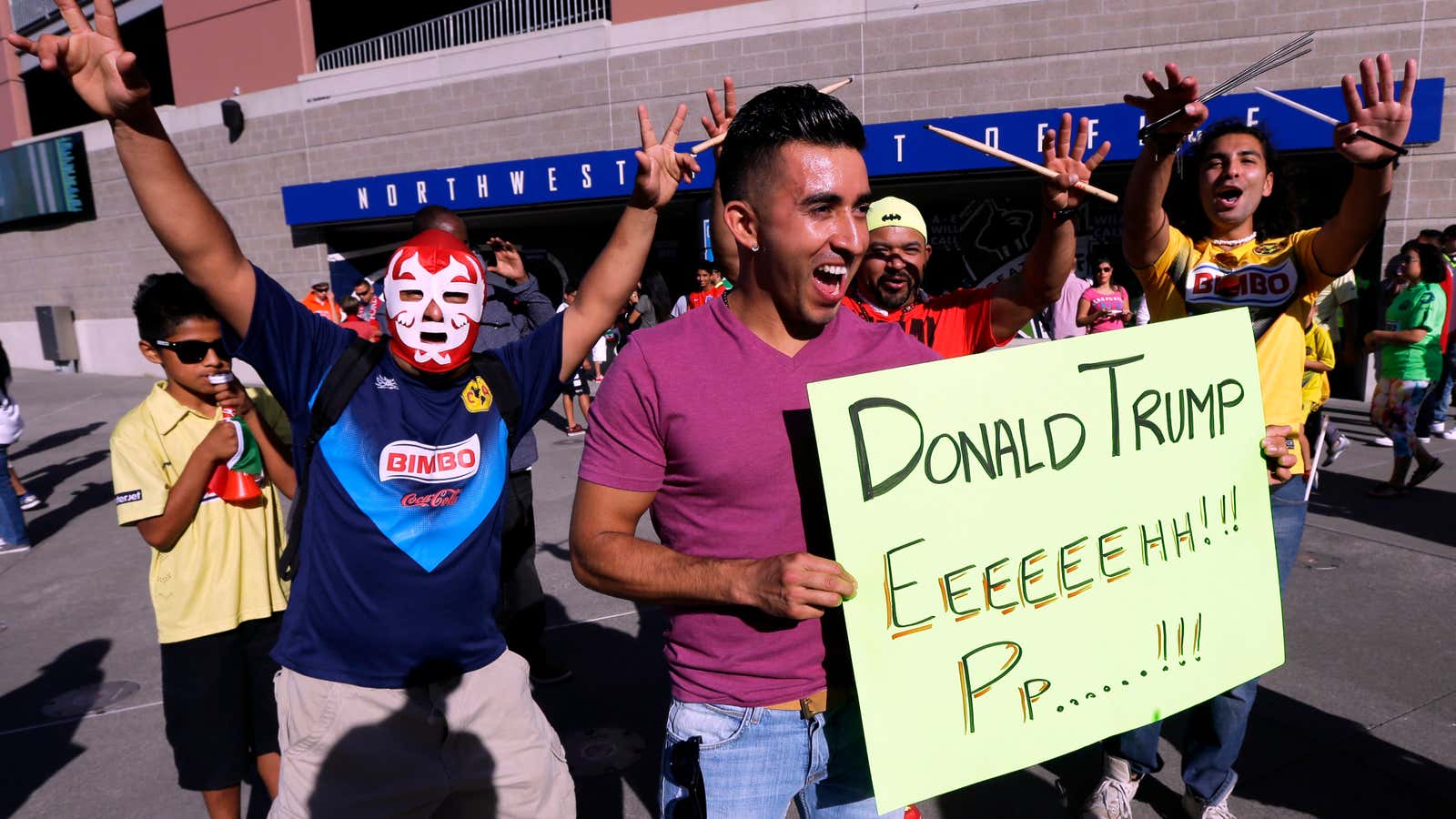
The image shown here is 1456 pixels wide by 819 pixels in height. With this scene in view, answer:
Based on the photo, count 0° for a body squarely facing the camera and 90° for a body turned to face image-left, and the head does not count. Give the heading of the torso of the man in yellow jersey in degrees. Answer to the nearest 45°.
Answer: approximately 0°

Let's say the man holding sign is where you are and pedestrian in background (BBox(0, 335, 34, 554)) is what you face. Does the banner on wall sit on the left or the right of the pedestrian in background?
right

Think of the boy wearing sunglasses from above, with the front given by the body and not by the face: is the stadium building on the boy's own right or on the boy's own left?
on the boy's own left

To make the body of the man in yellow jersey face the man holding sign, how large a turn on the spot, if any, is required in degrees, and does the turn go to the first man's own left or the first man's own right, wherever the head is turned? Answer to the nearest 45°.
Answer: approximately 45° to the first man's own right

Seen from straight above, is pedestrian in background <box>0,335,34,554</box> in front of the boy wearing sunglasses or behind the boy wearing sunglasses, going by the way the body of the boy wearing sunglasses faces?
behind

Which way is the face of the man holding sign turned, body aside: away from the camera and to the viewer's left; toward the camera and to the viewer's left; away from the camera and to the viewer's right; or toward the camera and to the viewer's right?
toward the camera and to the viewer's right

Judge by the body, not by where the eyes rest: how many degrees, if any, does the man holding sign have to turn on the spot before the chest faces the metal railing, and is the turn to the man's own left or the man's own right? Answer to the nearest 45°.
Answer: approximately 135° to the man's own left

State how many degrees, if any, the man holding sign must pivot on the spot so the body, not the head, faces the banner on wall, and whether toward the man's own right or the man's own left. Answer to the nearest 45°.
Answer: approximately 135° to the man's own left

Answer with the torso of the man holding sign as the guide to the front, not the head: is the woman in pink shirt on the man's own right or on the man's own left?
on the man's own left

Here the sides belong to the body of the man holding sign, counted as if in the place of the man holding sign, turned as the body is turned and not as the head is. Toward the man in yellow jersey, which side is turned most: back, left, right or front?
left

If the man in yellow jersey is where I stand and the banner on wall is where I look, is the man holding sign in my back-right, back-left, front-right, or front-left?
back-left
